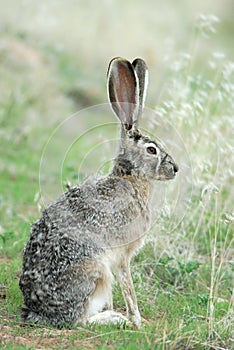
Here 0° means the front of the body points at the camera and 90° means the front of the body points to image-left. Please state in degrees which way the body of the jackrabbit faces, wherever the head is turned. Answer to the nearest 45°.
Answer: approximately 270°
